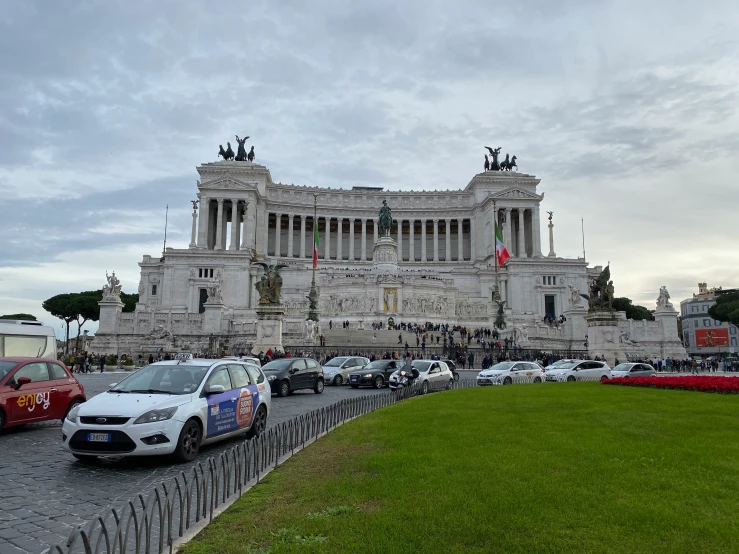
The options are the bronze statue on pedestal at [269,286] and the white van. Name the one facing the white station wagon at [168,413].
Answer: the bronze statue on pedestal

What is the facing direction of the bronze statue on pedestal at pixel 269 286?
toward the camera

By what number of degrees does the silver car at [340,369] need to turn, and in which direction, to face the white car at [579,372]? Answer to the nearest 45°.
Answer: approximately 135° to its left

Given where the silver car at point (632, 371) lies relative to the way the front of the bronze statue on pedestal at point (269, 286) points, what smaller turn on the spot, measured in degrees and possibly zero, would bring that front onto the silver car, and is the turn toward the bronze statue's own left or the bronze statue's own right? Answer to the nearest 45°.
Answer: approximately 45° to the bronze statue's own left

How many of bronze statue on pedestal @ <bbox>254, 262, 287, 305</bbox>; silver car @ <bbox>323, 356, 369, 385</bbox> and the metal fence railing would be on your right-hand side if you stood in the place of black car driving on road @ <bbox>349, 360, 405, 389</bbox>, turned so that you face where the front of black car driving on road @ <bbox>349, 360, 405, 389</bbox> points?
2

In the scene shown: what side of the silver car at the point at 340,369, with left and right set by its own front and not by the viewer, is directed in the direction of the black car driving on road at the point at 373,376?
left

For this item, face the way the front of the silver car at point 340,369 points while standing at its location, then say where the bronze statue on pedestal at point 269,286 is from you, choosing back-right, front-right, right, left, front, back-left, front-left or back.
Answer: right

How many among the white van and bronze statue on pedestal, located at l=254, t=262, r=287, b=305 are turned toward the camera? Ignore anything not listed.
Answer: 1

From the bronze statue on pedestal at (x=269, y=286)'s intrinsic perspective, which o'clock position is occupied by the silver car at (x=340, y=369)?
The silver car is roughly at 11 o'clock from the bronze statue on pedestal.

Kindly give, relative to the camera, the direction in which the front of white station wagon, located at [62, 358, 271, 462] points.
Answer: facing the viewer and to the left of the viewer
